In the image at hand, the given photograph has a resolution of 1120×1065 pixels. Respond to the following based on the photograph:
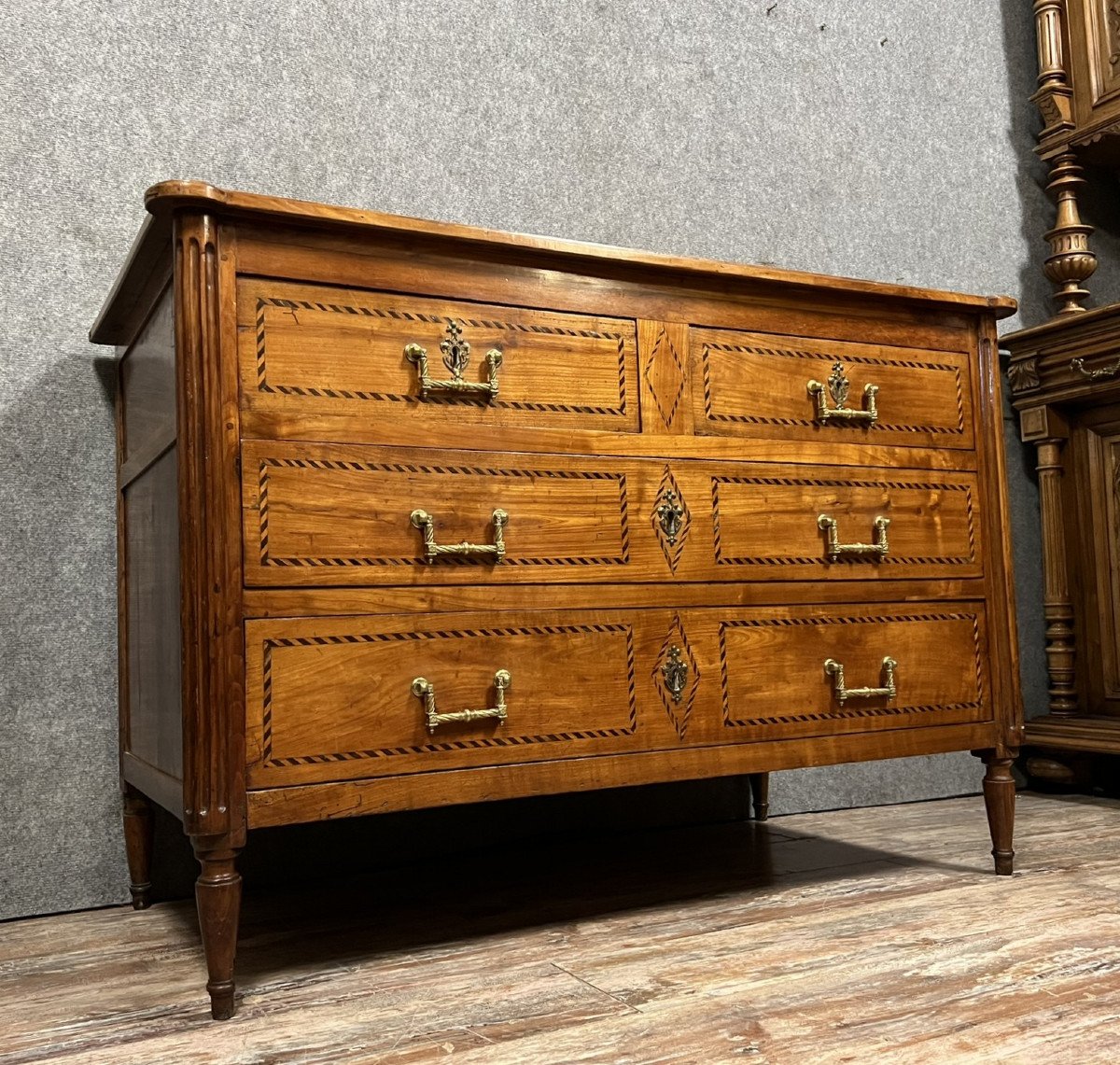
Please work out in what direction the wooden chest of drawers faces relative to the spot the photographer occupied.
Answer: facing the viewer and to the right of the viewer

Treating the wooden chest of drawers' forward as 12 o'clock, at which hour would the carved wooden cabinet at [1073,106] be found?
The carved wooden cabinet is roughly at 9 o'clock from the wooden chest of drawers.

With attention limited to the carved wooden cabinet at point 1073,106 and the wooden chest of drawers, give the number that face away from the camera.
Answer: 0

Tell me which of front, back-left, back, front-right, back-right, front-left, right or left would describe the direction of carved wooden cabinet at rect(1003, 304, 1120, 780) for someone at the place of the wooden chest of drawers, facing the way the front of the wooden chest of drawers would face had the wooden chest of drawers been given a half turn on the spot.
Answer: right
